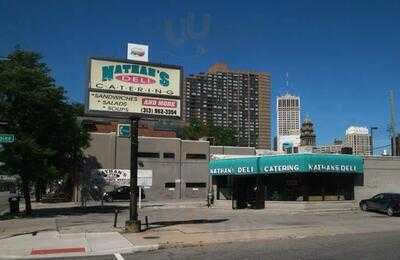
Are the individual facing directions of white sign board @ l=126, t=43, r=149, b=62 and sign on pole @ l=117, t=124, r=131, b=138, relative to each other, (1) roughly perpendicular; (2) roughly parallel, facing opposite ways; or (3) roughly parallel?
roughly parallel

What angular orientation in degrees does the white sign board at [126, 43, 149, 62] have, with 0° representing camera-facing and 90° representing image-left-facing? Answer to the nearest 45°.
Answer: approximately 0°

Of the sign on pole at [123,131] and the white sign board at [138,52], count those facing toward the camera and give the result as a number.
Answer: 2

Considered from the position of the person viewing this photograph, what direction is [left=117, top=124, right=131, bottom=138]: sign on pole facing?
facing the viewer
